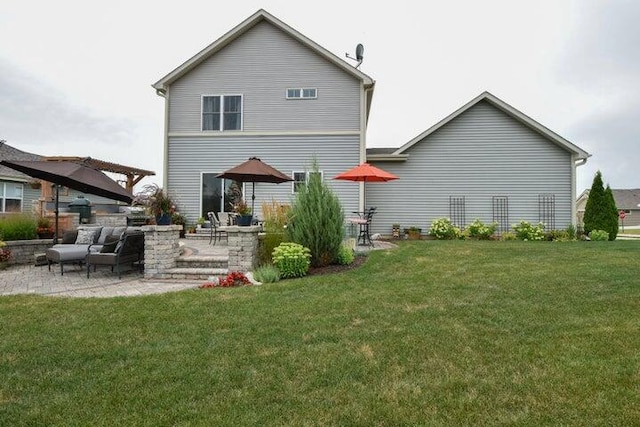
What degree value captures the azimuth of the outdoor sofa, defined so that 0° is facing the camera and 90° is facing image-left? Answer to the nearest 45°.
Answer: approximately 45°

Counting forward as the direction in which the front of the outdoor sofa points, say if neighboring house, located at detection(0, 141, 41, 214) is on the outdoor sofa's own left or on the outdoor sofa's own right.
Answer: on the outdoor sofa's own right

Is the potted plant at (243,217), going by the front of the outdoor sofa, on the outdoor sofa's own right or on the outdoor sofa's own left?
on the outdoor sofa's own left

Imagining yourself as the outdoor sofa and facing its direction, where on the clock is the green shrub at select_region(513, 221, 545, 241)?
The green shrub is roughly at 8 o'clock from the outdoor sofa.

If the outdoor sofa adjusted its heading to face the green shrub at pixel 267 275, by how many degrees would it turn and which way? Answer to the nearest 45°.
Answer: approximately 90° to its left

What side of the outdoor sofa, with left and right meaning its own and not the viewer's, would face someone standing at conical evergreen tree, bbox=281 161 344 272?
left

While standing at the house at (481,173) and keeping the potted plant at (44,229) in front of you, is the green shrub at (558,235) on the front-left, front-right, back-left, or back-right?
back-left

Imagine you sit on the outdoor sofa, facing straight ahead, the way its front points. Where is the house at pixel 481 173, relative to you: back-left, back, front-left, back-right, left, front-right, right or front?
back-left

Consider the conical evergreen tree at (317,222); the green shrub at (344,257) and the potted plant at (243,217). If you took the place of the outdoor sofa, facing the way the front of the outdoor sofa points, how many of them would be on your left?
3

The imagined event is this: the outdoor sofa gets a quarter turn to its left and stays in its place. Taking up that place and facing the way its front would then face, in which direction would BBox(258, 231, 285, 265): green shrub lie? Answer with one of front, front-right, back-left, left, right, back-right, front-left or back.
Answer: front

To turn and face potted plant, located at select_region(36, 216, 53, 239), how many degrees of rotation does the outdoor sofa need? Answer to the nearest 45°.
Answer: approximately 135° to its right
